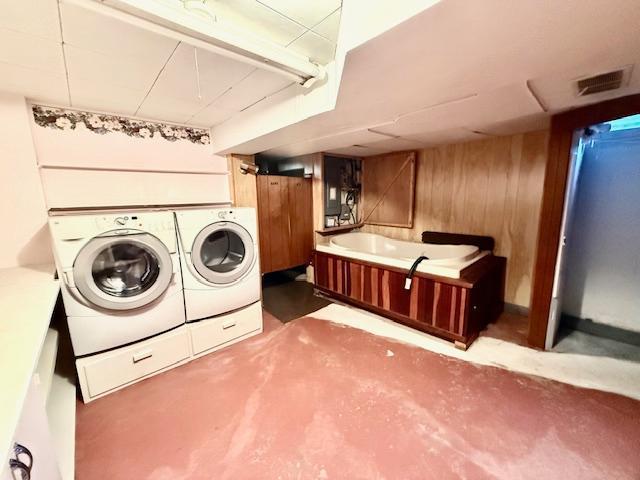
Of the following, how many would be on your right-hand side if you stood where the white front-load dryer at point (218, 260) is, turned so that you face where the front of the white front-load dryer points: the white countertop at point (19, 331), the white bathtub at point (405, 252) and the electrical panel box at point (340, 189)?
1

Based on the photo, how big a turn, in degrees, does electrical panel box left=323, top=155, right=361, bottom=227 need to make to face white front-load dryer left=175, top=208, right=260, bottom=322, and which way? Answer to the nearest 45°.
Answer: approximately 90° to its right

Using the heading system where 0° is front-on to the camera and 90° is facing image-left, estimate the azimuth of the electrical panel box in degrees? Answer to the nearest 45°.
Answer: approximately 315°

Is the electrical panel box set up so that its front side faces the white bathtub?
yes

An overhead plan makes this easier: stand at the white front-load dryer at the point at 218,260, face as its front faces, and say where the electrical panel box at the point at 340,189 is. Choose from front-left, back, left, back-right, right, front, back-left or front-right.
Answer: left

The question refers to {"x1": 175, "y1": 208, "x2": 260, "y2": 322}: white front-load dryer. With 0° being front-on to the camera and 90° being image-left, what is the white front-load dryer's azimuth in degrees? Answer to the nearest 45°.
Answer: approximately 315°

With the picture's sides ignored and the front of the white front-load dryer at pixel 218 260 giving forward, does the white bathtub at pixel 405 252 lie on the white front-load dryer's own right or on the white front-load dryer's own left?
on the white front-load dryer's own left

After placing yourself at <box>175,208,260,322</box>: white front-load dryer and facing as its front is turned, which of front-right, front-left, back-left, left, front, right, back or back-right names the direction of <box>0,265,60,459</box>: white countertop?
right

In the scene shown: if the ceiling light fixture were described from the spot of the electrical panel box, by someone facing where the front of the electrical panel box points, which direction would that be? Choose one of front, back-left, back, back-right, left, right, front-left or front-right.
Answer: front-right

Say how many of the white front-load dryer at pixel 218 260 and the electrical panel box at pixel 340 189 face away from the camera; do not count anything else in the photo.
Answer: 0
